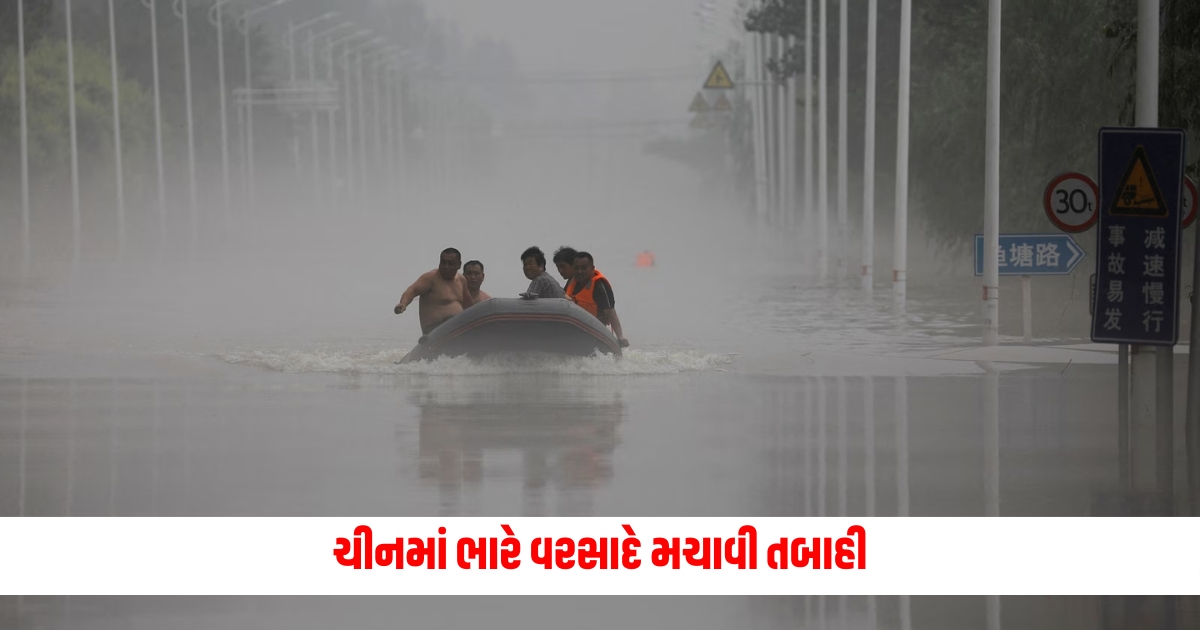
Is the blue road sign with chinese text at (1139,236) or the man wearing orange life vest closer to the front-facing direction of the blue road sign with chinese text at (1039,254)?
the blue road sign with chinese text

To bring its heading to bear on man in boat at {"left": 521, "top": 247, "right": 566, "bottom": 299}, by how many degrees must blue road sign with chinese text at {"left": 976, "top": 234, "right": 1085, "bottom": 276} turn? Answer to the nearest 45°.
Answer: approximately 45° to its right

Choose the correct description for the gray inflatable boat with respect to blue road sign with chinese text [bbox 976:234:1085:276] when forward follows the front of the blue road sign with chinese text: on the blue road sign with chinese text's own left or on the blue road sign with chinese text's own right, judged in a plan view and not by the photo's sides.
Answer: on the blue road sign with chinese text's own right

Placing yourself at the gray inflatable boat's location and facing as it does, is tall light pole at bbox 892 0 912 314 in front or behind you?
behind

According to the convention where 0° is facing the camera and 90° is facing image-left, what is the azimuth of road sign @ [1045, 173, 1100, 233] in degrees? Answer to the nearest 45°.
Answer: approximately 0°

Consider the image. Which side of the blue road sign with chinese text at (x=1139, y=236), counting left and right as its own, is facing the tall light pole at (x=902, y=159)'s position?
back
